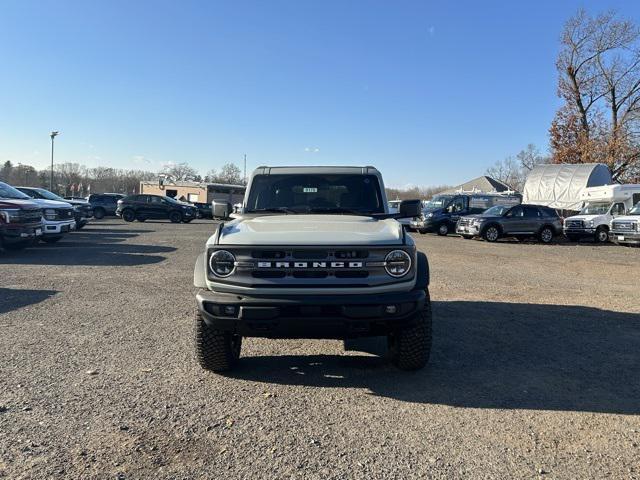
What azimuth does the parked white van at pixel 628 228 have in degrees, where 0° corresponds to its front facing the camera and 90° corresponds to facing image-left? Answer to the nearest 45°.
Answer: approximately 45°

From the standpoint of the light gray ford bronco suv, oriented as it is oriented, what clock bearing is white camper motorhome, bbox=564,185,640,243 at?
The white camper motorhome is roughly at 7 o'clock from the light gray ford bronco suv.

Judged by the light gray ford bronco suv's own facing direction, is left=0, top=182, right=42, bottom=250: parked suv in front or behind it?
behind

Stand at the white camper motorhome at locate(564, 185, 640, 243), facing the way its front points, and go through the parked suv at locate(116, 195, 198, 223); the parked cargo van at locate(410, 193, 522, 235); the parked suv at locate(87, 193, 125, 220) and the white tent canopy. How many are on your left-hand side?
0

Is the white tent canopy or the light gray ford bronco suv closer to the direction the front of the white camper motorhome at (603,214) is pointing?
the light gray ford bronco suv

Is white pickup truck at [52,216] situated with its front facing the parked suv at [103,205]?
no

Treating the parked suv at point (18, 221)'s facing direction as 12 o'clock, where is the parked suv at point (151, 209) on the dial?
the parked suv at point (151, 209) is roughly at 8 o'clock from the parked suv at point (18, 221).

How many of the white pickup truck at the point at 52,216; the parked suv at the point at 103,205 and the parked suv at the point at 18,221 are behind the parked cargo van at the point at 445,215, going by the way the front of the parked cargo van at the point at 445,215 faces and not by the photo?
0

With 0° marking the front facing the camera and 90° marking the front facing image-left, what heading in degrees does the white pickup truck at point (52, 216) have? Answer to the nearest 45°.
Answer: approximately 315°

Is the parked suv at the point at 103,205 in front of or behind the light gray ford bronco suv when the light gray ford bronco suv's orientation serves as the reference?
behind

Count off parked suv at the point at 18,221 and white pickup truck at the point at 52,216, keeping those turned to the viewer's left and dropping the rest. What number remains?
0

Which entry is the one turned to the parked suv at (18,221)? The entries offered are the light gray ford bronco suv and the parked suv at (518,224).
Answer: the parked suv at (518,224)

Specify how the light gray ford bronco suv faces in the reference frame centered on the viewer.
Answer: facing the viewer

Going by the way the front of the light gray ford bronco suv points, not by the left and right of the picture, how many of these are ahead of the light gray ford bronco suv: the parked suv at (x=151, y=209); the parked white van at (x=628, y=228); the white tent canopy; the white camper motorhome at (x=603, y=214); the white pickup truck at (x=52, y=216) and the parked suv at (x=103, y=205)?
0

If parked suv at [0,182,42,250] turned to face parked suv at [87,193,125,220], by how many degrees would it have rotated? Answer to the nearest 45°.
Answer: approximately 135° to its left

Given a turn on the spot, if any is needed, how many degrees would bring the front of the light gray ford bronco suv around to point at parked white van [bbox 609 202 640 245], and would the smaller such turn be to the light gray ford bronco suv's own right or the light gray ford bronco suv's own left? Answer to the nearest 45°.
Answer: approximately 135° to the light gray ford bronco suv's own left

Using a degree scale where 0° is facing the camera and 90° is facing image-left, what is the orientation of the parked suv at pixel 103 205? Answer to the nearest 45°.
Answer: approximately 315°

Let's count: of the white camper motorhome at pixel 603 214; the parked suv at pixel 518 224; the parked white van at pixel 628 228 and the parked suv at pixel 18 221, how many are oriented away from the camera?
0

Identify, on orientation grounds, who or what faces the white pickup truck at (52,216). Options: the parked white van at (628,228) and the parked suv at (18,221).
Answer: the parked white van

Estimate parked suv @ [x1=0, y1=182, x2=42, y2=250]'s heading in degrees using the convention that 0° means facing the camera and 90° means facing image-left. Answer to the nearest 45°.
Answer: approximately 315°

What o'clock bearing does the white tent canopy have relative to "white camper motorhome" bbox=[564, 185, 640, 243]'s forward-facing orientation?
The white tent canopy is roughly at 4 o'clock from the white camper motorhome.

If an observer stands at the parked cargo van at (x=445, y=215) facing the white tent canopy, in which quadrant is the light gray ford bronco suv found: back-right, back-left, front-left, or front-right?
back-right
